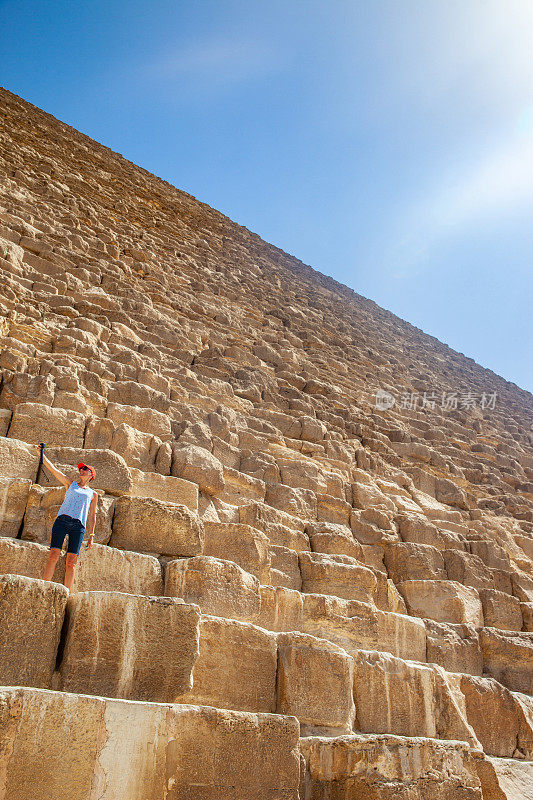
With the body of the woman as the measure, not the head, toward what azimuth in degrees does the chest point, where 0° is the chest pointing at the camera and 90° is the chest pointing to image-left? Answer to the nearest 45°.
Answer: approximately 0°
